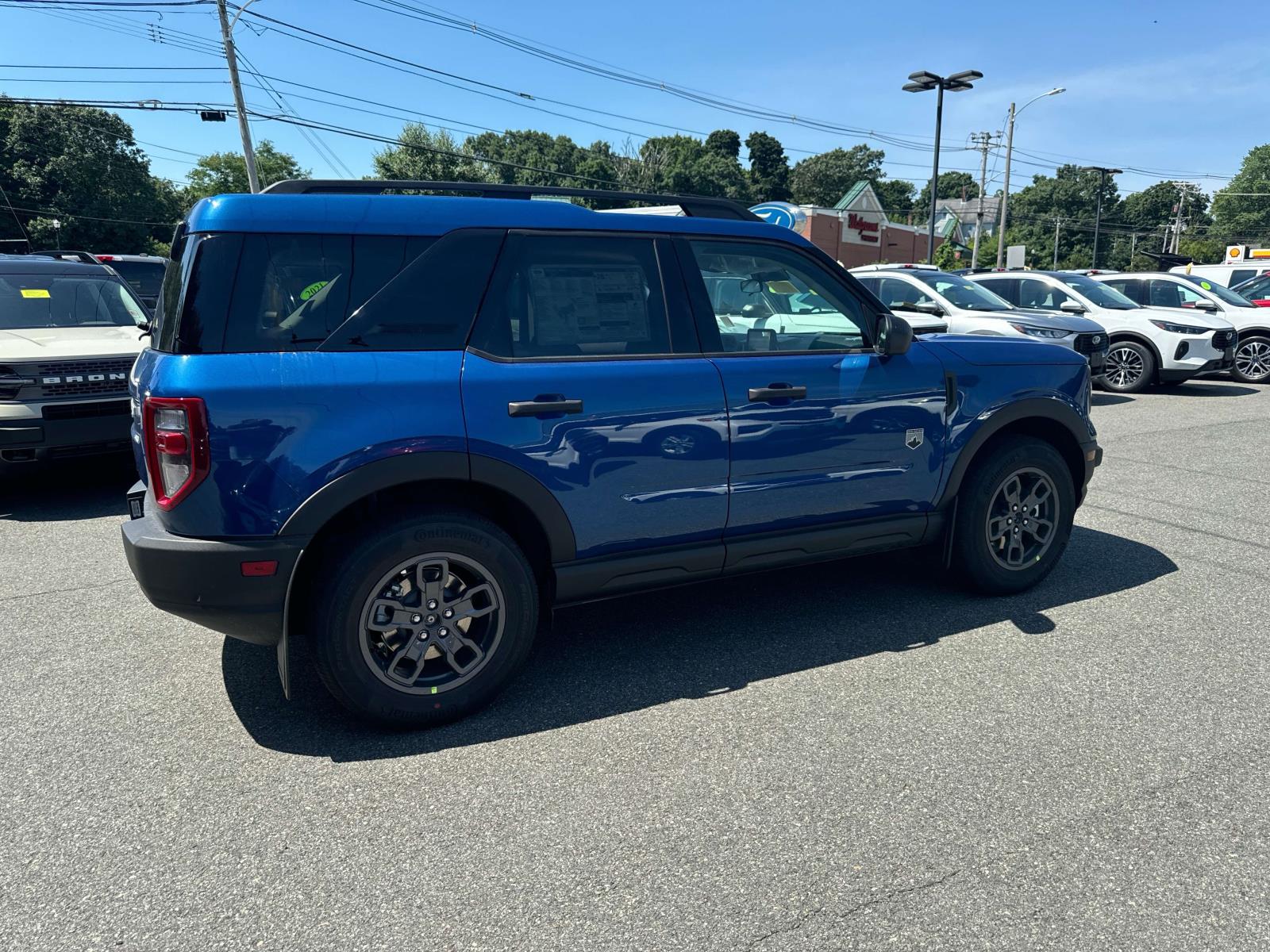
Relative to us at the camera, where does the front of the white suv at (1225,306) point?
facing the viewer and to the right of the viewer

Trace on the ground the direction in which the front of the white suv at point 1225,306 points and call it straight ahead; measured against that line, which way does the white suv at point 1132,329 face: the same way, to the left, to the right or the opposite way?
the same way

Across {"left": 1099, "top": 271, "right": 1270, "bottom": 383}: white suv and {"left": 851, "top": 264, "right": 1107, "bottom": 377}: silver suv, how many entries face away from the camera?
0

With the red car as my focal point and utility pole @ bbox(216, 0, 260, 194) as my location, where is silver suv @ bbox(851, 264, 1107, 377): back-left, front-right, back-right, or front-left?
front-right

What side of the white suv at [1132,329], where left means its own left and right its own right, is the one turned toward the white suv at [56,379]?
right

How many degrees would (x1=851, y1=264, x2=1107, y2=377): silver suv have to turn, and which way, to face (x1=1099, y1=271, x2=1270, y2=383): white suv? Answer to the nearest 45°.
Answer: approximately 90° to its left

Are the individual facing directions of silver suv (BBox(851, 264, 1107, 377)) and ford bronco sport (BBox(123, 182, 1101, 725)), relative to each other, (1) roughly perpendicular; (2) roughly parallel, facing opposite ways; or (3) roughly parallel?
roughly perpendicular

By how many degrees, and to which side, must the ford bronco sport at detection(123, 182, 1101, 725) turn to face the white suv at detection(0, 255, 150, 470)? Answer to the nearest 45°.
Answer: approximately 90° to its left

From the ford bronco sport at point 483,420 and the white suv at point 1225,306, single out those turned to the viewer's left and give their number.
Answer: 0

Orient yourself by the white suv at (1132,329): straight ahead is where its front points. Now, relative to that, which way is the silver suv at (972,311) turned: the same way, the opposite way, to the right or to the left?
the same way

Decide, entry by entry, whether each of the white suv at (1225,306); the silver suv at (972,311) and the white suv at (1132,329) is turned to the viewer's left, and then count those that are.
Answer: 0

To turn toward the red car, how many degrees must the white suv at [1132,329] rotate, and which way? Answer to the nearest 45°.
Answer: approximately 135° to its left

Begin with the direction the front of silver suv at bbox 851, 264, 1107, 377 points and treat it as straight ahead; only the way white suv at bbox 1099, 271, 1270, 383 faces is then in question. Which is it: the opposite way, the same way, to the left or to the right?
the same way

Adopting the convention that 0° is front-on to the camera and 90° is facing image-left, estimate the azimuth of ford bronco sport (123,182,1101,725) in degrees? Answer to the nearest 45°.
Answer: approximately 225°

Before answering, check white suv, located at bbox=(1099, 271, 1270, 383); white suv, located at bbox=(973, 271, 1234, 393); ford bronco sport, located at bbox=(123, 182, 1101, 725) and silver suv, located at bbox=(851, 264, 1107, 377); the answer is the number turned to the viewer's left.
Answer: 0

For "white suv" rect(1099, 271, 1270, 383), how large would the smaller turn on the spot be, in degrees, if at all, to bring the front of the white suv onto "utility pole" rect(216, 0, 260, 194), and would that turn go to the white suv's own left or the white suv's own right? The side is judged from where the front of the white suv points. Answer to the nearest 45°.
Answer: approximately 135° to the white suv's own right
